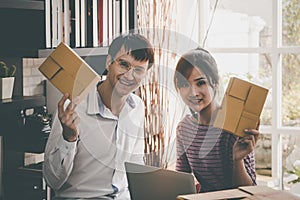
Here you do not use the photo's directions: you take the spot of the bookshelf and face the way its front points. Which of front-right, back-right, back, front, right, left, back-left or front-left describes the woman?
front-left

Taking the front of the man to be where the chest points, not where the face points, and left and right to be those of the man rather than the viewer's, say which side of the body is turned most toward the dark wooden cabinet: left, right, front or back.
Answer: back

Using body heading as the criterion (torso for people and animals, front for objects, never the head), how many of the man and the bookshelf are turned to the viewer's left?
0

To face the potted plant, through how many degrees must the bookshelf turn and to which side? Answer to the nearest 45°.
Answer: approximately 45° to its right

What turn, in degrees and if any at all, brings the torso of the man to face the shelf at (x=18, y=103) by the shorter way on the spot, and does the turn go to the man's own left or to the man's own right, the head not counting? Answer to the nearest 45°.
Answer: approximately 135° to the man's own right

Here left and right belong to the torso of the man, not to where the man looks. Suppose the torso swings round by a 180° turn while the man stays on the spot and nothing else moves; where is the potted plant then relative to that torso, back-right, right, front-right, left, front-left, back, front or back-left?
front-left

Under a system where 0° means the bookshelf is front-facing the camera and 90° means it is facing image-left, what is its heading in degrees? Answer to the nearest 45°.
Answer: approximately 0°

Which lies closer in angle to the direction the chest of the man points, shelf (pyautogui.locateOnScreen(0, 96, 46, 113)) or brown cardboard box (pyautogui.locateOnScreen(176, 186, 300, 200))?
the brown cardboard box
